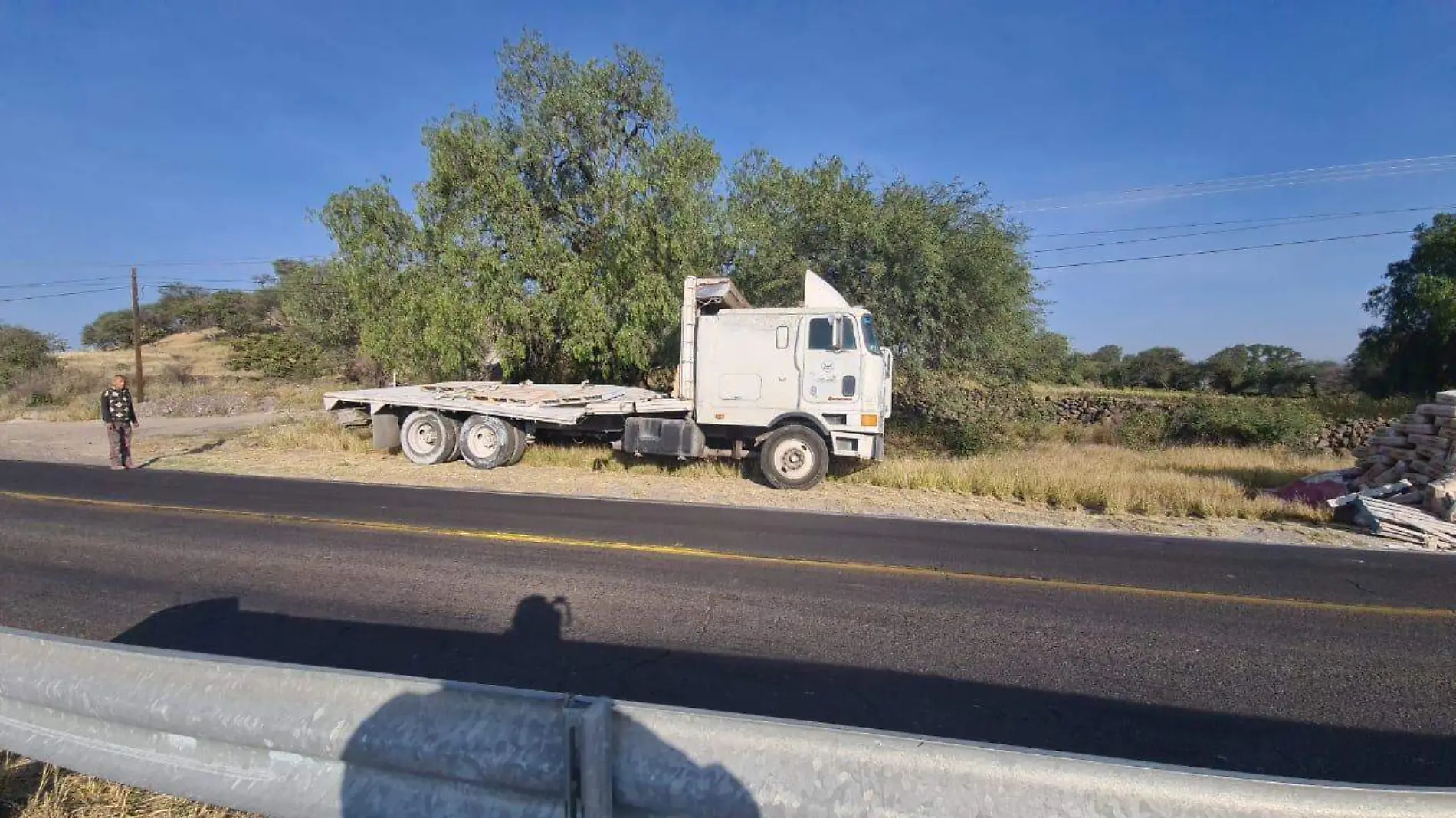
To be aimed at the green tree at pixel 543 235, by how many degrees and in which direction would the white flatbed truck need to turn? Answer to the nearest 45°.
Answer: approximately 135° to its left

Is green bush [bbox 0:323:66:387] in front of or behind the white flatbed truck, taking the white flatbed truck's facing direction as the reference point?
behind

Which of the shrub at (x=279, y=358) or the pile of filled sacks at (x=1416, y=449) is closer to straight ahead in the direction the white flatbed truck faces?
the pile of filled sacks

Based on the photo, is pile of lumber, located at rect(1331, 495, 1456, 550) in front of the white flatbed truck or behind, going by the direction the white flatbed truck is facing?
in front

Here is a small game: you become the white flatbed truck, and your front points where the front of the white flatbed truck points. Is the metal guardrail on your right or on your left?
on your right

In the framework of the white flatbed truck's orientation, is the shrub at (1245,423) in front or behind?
in front

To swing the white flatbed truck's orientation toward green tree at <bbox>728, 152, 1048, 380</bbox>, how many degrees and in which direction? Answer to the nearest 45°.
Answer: approximately 45° to its left

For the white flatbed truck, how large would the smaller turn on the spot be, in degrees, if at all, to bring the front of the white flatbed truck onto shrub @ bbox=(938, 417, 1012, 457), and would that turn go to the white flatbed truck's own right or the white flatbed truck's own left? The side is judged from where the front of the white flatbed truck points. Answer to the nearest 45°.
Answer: approximately 45° to the white flatbed truck's own left

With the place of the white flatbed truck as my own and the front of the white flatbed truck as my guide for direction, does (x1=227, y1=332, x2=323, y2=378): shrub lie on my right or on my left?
on my left

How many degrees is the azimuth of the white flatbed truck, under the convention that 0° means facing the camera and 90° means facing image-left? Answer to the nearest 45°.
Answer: approximately 270°
